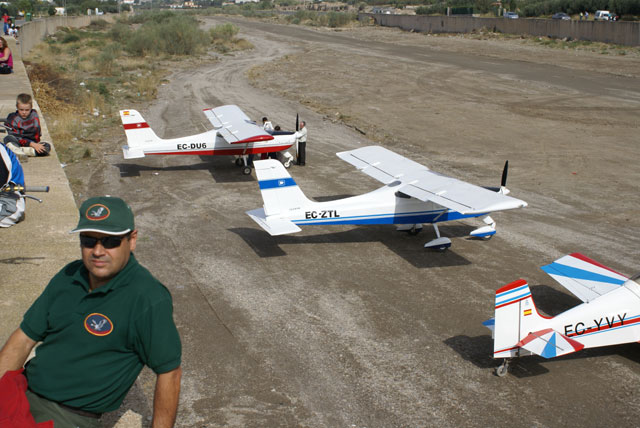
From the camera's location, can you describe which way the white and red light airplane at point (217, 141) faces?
facing to the right of the viewer

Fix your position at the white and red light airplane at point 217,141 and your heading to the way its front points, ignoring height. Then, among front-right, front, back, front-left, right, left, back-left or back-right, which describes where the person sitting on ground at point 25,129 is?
back-right

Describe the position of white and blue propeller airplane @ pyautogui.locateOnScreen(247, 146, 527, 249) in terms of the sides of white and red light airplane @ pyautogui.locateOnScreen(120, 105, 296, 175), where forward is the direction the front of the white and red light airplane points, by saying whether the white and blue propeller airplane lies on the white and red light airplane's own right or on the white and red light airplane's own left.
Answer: on the white and red light airplane's own right

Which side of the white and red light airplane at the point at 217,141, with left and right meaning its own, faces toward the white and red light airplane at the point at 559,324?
right

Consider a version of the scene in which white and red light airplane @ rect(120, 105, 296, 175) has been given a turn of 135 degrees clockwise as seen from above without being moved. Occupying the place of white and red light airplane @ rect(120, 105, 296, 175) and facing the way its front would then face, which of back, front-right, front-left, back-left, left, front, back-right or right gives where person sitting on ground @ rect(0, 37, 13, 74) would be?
right

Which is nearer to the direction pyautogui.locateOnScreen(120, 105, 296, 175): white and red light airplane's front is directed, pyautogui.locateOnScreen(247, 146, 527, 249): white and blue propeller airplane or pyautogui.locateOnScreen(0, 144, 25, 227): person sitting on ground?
the white and blue propeller airplane

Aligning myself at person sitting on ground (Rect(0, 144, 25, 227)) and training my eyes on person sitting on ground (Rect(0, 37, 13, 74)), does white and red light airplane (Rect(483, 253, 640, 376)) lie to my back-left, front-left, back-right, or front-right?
back-right

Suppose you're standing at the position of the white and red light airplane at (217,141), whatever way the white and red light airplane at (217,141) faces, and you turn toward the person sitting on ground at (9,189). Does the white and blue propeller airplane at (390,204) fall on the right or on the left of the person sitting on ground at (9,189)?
left

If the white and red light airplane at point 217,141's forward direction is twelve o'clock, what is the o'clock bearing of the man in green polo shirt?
The man in green polo shirt is roughly at 3 o'clock from the white and red light airplane.
